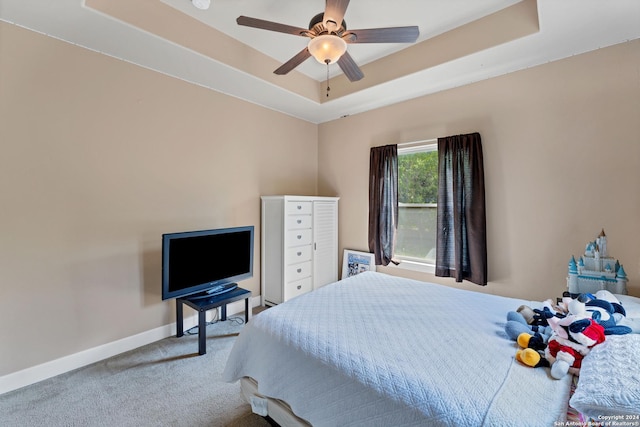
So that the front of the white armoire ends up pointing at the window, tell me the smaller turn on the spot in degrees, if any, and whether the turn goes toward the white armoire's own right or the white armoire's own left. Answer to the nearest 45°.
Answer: approximately 45° to the white armoire's own left

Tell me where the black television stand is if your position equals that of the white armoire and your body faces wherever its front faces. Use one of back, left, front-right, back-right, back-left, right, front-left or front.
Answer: right

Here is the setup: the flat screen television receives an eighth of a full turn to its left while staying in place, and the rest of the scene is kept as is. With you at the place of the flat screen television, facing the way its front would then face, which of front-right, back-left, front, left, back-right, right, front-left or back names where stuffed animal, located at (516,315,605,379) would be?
front-right

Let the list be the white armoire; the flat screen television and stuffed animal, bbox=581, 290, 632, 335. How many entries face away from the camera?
0

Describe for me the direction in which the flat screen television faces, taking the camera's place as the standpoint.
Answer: facing the viewer and to the right of the viewer

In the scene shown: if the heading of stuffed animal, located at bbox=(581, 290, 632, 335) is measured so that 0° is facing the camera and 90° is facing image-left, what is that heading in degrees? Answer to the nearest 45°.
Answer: approximately 45°

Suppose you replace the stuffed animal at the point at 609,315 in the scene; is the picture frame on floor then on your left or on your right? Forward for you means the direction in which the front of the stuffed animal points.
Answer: on your right

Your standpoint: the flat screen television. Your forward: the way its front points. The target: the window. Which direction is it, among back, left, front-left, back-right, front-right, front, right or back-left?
front-left

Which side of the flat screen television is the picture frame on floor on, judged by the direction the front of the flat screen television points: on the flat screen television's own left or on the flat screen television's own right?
on the flat screen television's own left

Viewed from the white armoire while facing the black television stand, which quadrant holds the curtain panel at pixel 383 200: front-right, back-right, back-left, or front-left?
back-left

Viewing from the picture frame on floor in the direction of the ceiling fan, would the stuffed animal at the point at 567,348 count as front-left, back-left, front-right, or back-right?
front-left

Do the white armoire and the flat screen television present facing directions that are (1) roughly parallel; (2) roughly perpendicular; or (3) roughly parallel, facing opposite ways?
roughly parallel

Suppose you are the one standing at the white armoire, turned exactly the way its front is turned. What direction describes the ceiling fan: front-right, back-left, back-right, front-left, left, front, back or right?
front-right

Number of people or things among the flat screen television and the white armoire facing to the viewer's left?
0

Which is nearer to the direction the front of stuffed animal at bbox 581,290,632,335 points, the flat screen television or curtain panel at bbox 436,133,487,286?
the flat screen television

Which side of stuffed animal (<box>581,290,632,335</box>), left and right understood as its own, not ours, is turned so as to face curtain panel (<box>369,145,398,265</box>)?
right
